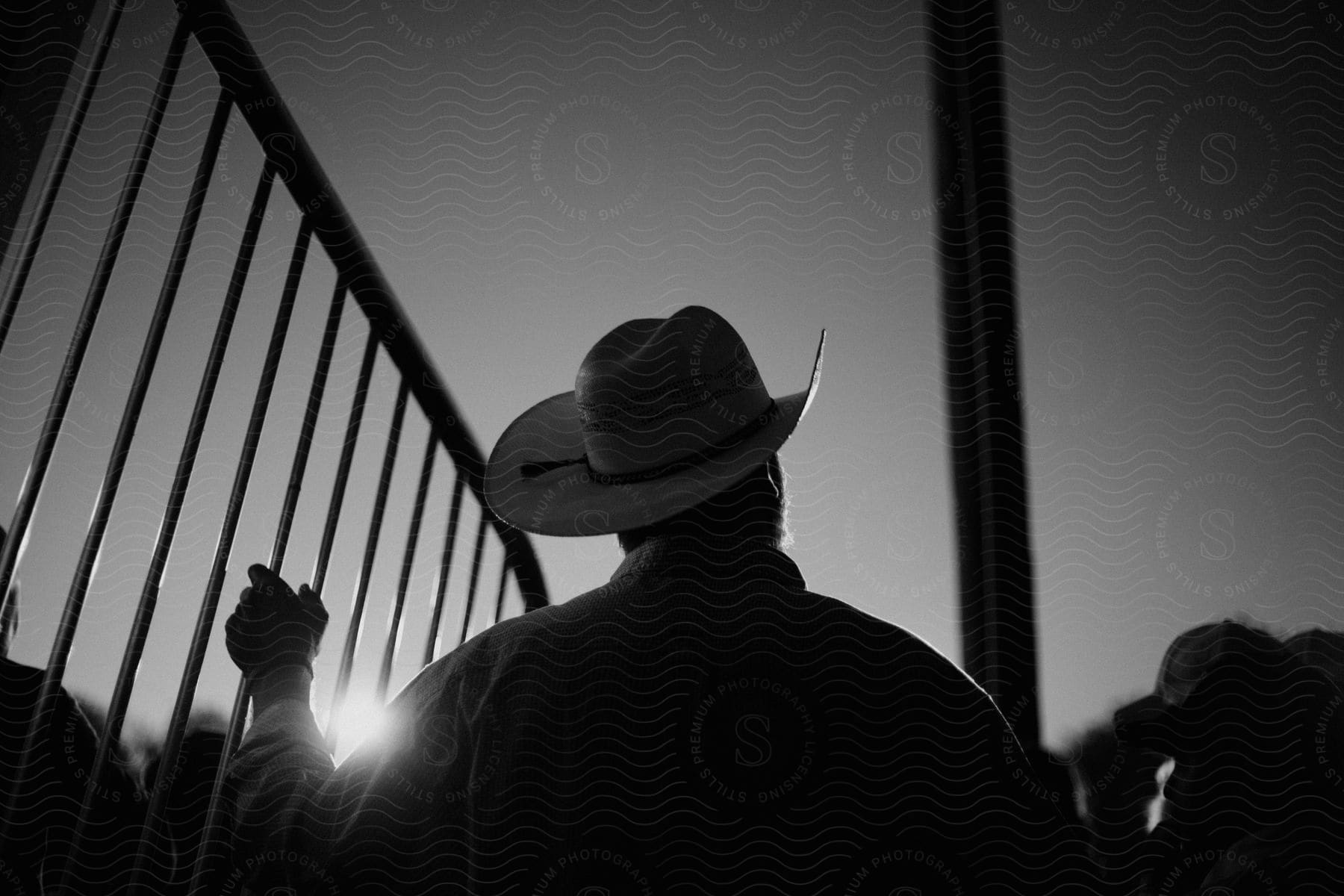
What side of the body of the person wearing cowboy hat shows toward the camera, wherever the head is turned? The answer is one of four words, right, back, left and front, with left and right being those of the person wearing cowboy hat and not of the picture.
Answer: back
